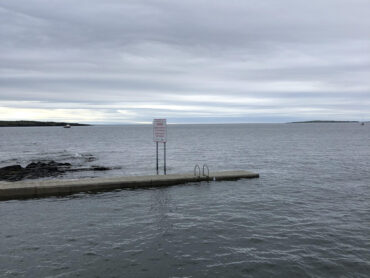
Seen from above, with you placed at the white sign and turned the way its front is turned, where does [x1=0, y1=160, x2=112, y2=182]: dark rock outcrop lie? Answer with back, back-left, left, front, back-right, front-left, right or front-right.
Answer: right

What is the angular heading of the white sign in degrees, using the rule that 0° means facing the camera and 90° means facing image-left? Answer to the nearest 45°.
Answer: approximately 0°
